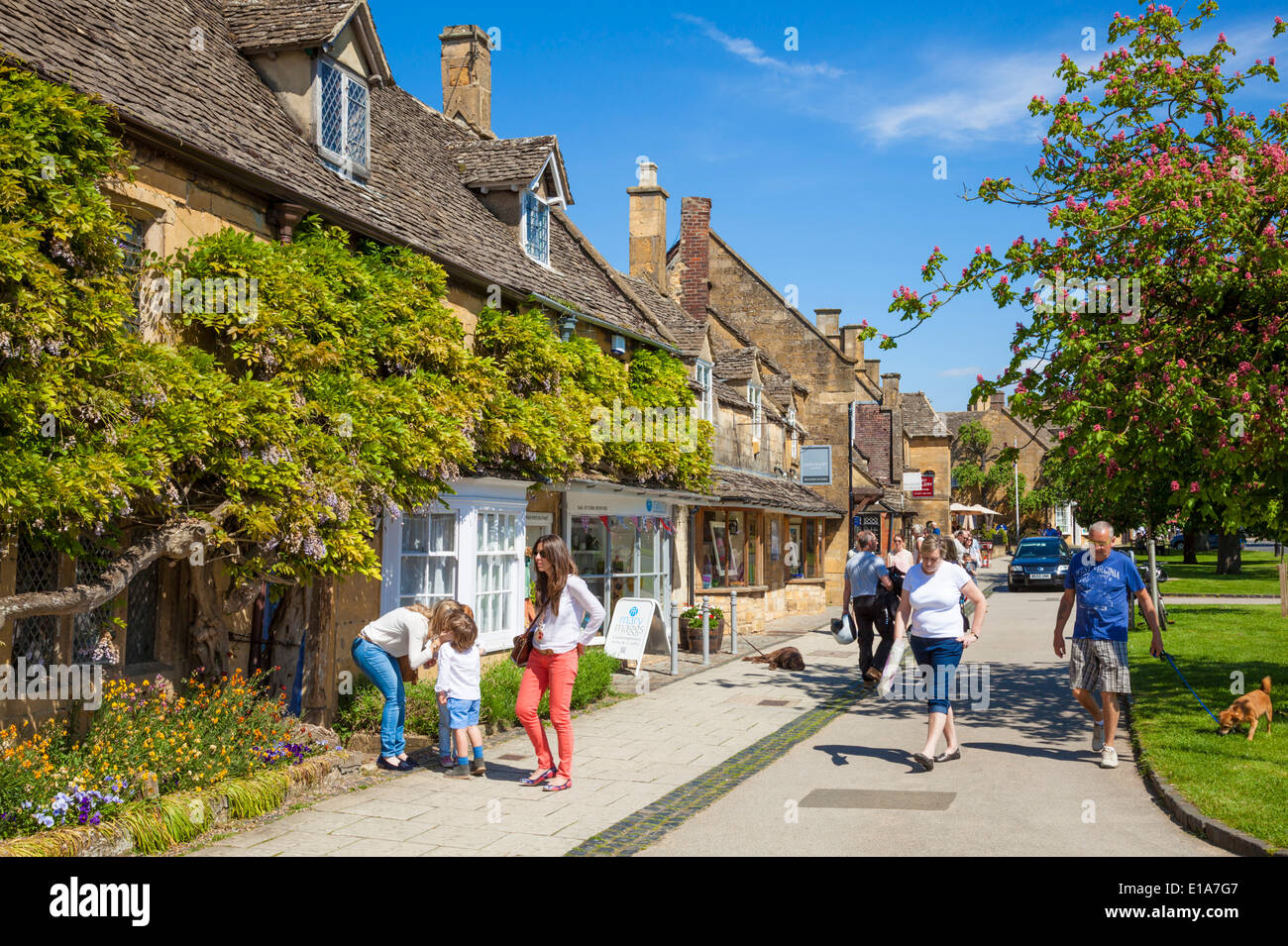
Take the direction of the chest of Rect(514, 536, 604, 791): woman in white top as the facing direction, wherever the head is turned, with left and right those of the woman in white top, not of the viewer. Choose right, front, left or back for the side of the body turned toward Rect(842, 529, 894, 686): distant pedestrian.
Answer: back

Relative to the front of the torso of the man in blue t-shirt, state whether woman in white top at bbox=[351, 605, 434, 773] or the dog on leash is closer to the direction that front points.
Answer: the woman in white top

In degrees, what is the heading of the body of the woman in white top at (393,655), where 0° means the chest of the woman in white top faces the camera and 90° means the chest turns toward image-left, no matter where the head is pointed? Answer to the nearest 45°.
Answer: approximately 270°

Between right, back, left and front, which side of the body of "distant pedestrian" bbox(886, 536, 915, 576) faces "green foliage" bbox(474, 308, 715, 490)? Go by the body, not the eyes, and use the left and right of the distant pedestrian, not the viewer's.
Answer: right

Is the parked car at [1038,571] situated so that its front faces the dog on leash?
yes

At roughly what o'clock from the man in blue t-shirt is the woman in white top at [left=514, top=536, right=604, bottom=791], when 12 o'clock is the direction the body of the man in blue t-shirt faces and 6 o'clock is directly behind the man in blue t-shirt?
The woman in white top is roughly at 2 o'clock from the man in blue t-shirt.

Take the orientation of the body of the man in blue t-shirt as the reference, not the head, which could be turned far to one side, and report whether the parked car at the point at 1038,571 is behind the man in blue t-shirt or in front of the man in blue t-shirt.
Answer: behind
